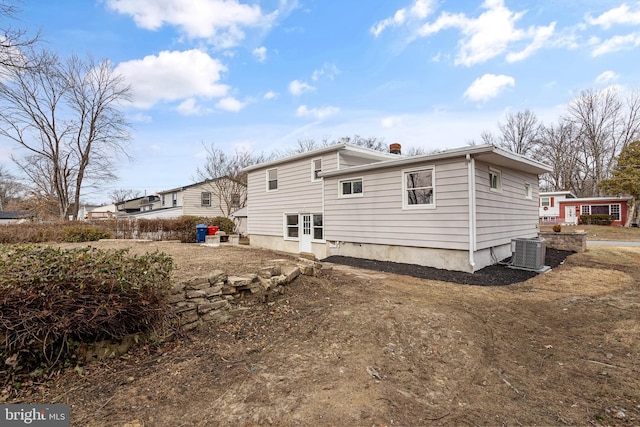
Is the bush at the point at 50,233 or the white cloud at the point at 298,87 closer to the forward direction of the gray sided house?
the white cloud

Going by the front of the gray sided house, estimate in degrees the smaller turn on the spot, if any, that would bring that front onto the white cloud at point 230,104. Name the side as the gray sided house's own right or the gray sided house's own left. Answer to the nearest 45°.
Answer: approximately 90° to the gray sided house's own left

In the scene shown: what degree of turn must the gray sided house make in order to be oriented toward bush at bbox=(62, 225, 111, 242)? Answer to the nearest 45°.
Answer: approximately 135° to its left

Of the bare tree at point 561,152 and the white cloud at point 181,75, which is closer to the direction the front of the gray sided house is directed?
the bare tree

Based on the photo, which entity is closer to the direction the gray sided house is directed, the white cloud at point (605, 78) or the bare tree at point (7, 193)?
the white cloud

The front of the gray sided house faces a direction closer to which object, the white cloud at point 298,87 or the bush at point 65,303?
the white cloud

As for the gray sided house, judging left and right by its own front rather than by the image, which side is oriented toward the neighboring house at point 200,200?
left

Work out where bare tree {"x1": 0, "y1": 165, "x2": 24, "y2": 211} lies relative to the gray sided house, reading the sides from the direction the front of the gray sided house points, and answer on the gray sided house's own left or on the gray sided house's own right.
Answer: on the gray sided house's own left

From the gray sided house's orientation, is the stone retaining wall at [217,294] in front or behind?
behind

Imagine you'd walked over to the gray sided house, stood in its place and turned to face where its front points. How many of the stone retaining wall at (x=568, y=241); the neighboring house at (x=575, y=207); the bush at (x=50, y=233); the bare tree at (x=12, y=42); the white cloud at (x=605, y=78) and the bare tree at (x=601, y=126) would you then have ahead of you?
4

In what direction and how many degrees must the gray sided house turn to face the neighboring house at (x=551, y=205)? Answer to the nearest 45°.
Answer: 0° — it already faces it

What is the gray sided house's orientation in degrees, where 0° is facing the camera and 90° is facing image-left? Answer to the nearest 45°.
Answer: approximately 225°
